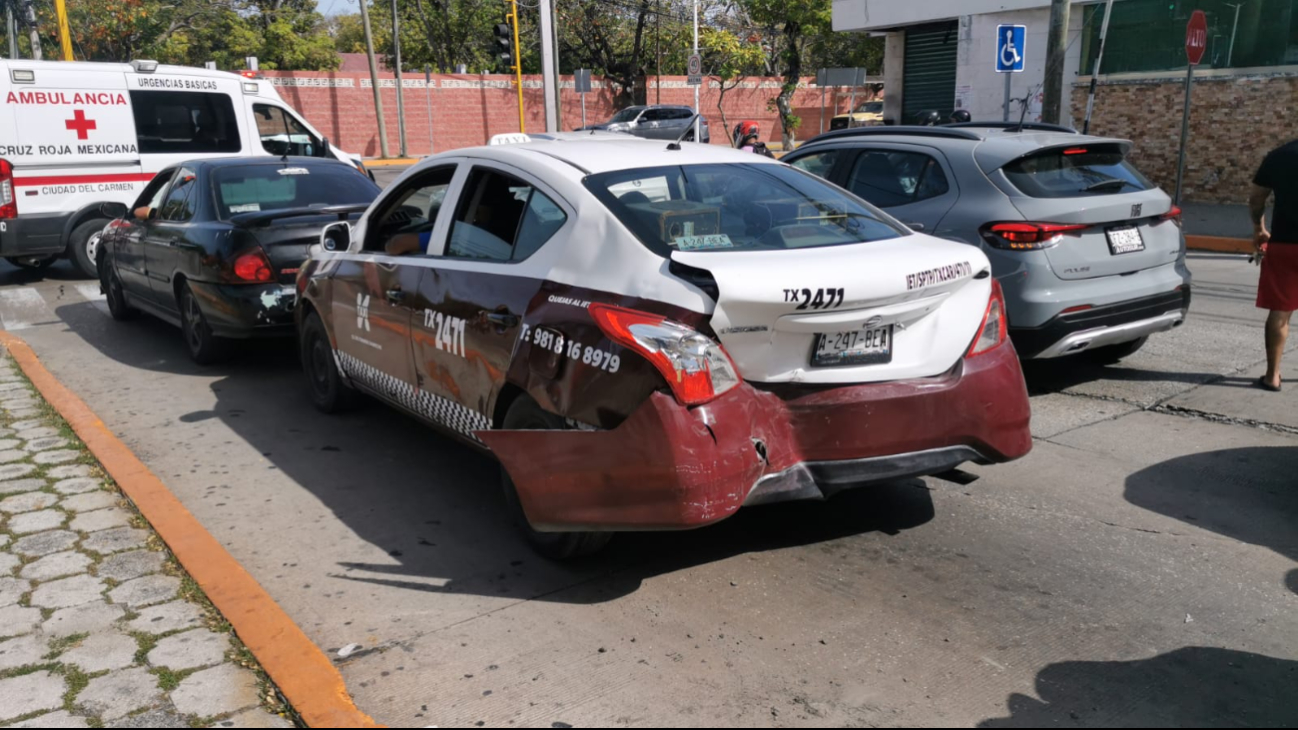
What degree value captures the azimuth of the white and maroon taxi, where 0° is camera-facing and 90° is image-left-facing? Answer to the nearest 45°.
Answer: approximately 135°

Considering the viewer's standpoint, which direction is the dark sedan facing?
facing away from the viewer and to the left of the viewer

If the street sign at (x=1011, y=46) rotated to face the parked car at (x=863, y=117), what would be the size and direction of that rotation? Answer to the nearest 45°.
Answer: approximately 180°

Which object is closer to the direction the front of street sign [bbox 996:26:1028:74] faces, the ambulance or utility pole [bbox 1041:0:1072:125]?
the ambulance

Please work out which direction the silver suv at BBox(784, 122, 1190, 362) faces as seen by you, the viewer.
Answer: facing away from the viewer and to the left of the viewer

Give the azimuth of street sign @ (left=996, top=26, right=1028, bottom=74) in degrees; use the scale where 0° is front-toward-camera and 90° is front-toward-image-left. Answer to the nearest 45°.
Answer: approximately 0°

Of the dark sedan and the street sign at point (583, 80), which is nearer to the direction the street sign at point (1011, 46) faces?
the dark sedan
